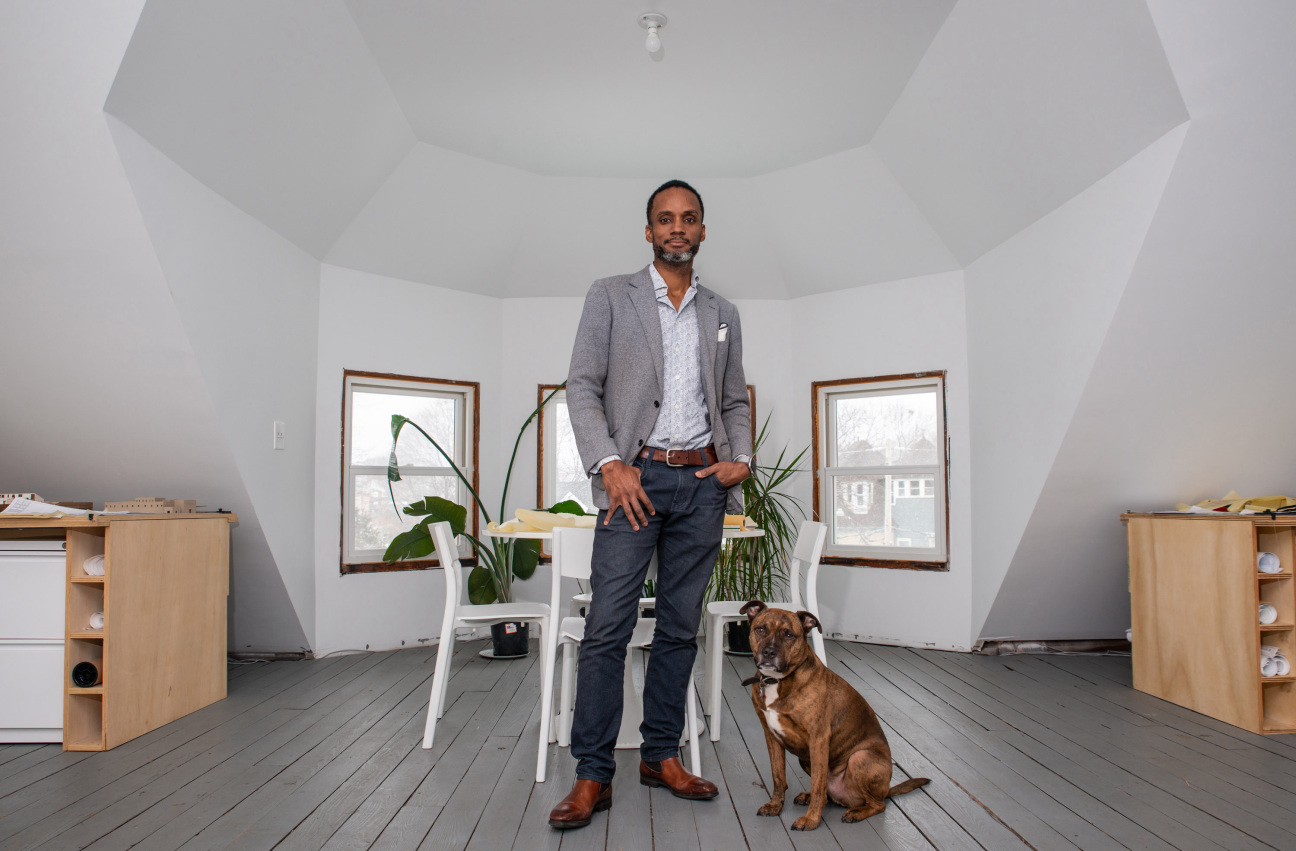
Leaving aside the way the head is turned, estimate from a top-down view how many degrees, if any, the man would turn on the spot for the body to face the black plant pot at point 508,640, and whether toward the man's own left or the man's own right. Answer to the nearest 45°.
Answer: approximately 180°

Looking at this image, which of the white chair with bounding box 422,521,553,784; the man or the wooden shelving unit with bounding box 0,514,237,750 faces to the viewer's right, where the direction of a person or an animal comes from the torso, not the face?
the white chair

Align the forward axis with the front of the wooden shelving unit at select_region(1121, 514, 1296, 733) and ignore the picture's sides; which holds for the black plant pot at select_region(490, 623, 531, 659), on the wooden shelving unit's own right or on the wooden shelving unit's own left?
on the wooden shelving unit's own right

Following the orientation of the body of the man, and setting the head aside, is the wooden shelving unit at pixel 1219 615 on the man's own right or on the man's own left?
on the man's own left

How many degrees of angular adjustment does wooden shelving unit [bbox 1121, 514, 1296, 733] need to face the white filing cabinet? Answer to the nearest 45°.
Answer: approximately 90° to its right

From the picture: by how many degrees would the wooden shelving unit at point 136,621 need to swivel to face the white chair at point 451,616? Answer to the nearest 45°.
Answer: approximately 90° to its left

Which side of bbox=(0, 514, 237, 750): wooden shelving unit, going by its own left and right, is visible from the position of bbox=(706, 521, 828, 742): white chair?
left

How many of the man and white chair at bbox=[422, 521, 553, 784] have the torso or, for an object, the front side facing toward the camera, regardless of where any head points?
1

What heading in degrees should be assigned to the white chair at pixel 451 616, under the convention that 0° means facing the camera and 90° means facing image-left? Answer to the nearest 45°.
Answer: approximately 270°

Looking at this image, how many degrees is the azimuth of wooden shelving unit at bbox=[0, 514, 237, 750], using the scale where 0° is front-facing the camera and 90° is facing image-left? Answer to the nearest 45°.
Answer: approximately 45°

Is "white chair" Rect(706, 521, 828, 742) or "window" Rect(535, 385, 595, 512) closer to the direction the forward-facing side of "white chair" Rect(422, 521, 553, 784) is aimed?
the white chair

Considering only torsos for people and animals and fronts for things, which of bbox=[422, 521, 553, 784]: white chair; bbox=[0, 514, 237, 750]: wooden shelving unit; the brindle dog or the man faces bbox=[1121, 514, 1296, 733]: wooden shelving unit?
the white chair

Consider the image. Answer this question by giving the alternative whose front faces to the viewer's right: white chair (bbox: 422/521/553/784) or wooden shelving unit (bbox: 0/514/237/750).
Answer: the white chair
